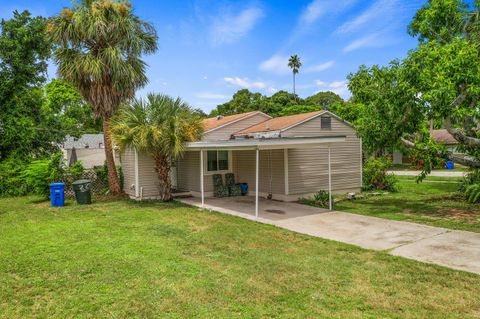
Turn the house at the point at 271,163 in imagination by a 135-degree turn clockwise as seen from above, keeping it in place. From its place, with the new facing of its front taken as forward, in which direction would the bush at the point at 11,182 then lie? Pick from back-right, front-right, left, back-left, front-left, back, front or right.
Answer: front

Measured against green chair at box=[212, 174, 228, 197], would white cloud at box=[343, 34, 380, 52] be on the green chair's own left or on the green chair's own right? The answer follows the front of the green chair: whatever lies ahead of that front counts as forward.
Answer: on the green chair's own left

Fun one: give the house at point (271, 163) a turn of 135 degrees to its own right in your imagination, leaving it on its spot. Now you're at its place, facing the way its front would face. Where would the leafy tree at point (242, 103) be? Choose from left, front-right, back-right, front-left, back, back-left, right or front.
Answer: right

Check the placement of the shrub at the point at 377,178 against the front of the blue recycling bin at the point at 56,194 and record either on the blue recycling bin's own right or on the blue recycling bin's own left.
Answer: on the blue recycling bin's own left

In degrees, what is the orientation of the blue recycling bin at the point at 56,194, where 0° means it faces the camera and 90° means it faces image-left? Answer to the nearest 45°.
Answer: approximately 0°

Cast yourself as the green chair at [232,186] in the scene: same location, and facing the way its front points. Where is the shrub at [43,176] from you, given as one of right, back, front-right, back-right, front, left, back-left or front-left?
back-right

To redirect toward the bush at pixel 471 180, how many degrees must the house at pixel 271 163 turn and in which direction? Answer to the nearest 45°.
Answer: approximately 45° to its left

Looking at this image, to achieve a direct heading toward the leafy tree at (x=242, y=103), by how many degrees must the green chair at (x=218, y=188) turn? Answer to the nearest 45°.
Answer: approximately 135° to its left
